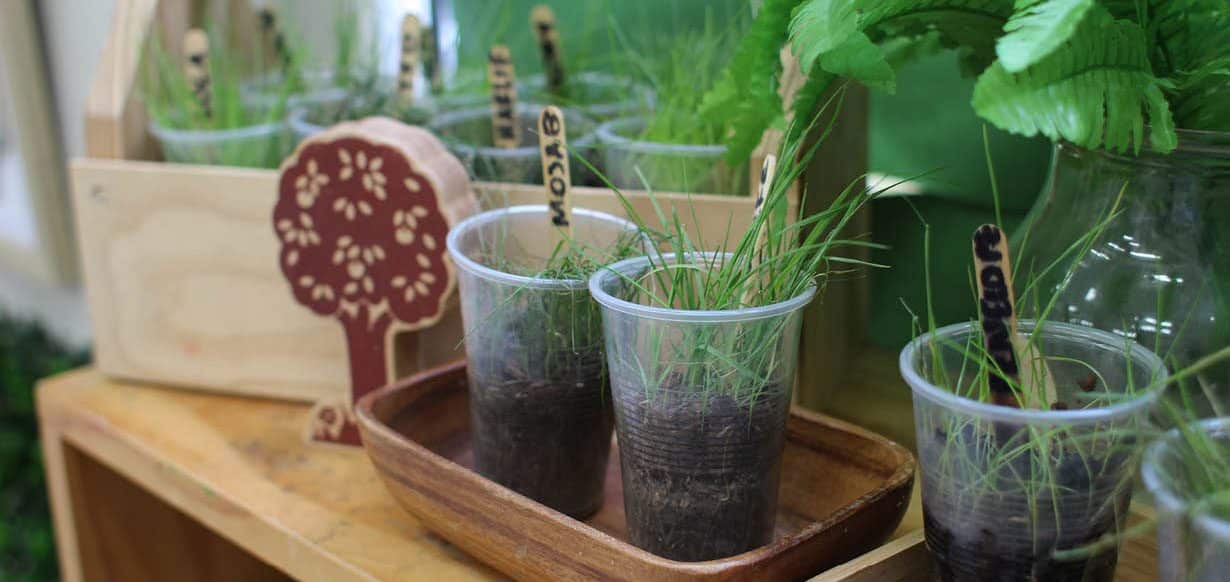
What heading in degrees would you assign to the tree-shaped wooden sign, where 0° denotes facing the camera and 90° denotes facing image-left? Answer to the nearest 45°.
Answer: approximately 45°

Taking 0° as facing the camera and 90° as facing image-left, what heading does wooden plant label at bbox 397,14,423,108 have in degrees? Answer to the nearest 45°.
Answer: approximately 0°

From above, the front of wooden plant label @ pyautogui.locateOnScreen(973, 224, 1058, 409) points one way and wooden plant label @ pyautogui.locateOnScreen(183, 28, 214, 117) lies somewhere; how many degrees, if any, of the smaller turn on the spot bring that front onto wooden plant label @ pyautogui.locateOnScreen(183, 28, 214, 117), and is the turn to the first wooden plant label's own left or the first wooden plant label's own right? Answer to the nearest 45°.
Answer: approximately 90° to the first wooden plant label's own right
